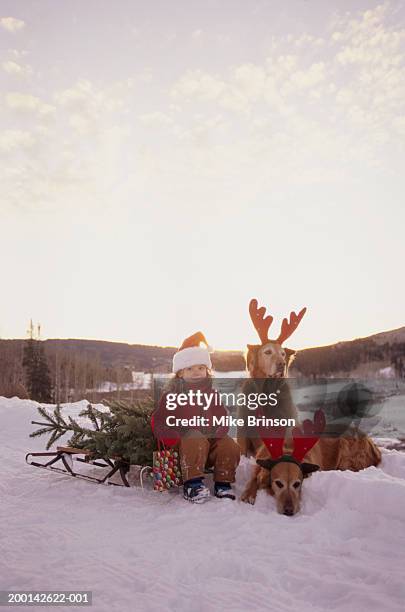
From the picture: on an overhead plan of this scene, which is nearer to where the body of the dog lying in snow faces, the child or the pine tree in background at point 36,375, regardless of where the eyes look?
the child

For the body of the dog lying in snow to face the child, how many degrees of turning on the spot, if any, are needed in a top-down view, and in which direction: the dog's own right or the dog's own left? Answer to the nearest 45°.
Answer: approximately 45° to the dog's own right

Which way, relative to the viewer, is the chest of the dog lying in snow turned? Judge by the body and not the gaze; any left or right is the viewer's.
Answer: facing the viewer and to the left of the viewer

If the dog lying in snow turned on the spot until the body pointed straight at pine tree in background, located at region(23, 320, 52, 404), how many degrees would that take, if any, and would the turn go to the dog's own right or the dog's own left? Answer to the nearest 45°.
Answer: approximately 90° to the dog's own right

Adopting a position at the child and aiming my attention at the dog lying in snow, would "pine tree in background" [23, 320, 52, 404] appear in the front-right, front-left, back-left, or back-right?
back-left
